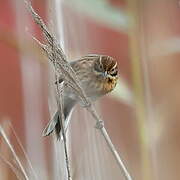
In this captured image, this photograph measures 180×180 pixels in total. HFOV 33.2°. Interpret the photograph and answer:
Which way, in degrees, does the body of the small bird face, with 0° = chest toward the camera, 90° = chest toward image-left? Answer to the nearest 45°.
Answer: approximately 315°
